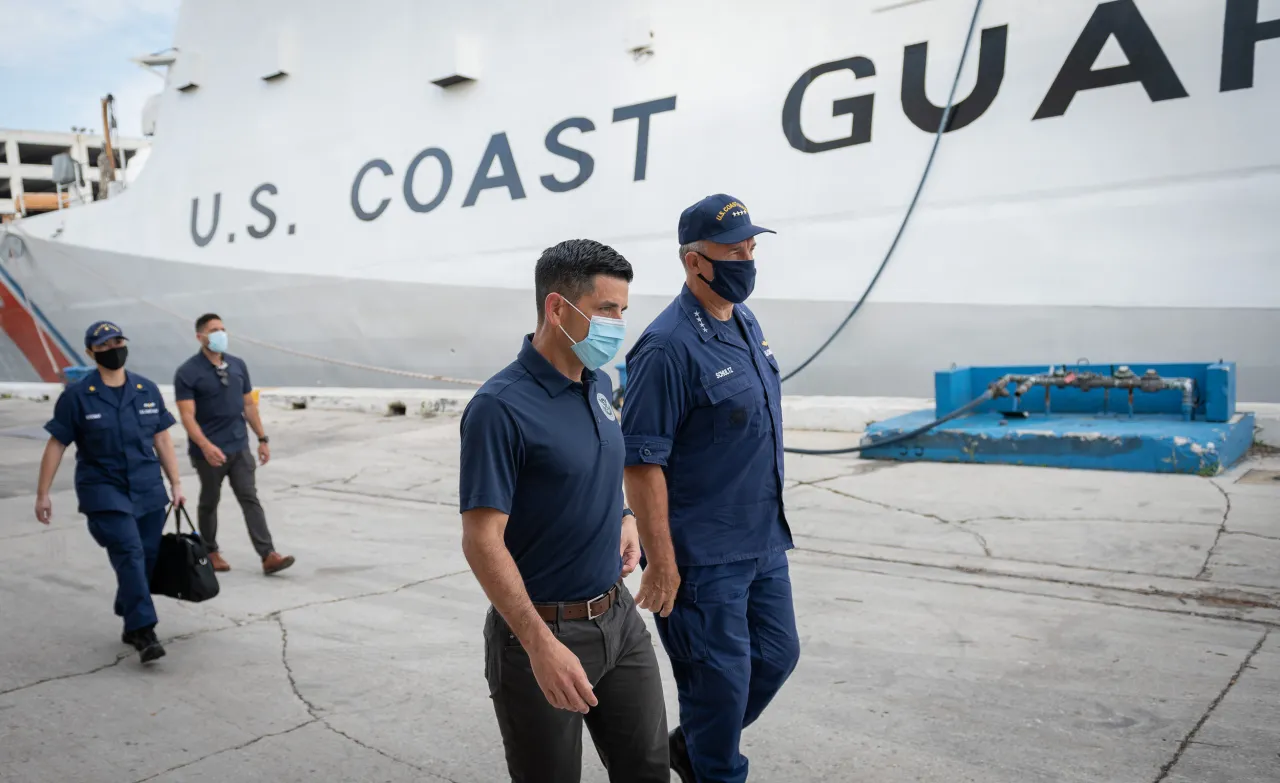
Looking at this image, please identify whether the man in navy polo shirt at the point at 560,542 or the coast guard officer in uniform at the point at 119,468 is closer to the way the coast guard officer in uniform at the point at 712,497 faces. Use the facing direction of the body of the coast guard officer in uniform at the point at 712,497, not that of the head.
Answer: the man in navy polo shirt

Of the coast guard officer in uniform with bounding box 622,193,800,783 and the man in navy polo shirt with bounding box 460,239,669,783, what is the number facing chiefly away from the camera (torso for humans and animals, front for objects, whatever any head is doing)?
0

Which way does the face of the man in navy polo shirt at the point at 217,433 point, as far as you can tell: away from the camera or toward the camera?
toward the camera

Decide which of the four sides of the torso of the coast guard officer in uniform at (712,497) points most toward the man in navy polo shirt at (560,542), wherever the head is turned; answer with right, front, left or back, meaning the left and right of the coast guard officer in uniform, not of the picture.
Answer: right

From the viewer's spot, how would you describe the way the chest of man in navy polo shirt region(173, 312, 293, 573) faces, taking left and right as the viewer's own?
facing the viewer and to the right of the viewer

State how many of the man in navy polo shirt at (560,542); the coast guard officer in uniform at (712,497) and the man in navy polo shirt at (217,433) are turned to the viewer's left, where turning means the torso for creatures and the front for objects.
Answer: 0

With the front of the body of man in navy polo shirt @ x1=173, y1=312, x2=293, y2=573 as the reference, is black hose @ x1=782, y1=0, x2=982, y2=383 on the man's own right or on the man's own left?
on the man's own left

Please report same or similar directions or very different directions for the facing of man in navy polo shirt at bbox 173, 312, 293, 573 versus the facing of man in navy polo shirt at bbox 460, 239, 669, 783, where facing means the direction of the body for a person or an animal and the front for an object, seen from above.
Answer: same or similar directions

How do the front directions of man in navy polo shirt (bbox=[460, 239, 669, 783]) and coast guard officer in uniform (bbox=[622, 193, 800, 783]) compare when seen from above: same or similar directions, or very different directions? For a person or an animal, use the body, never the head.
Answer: same or similar directions

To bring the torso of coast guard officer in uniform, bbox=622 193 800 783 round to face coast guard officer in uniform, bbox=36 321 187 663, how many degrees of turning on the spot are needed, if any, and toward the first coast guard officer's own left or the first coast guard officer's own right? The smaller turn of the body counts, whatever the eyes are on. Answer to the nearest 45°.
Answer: approximately 180°

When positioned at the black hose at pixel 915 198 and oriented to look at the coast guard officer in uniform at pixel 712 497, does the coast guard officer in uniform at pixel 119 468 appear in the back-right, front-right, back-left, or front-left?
front-right

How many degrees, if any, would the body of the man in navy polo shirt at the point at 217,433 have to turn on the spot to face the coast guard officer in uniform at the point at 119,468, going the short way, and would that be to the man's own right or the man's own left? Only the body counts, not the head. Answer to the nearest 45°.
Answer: approximately 45° to the man's own right

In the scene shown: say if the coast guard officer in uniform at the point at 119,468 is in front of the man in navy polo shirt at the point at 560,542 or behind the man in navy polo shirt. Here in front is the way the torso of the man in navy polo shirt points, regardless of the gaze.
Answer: behind

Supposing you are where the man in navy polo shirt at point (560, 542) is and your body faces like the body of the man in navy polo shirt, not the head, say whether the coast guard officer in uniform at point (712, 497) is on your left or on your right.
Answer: on your left
